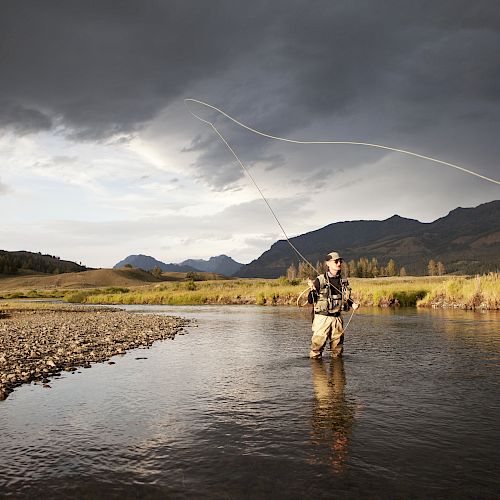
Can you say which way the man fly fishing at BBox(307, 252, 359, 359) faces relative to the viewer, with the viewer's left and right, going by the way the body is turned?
facing the viewer and to the right of the viewer
